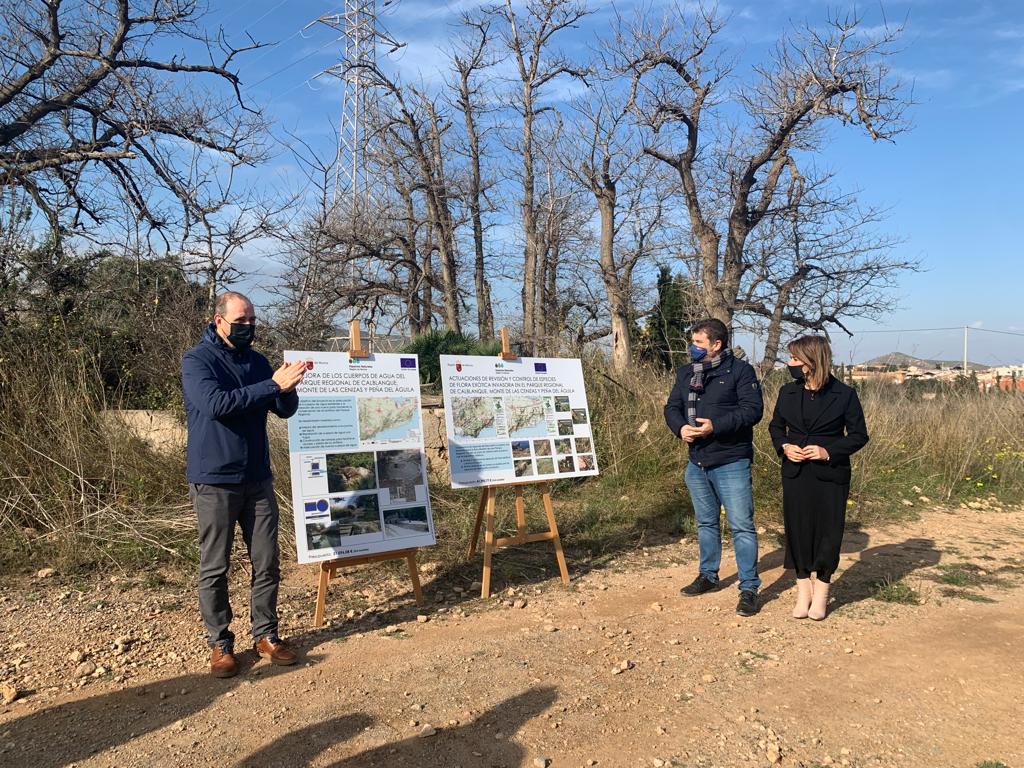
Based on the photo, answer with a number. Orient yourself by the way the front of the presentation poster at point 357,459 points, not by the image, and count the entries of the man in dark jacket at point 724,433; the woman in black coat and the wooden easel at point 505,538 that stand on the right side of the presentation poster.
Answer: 0

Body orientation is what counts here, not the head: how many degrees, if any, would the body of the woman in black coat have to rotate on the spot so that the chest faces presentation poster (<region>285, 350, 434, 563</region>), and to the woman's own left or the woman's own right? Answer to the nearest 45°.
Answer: approximately 45° to the woman's own right

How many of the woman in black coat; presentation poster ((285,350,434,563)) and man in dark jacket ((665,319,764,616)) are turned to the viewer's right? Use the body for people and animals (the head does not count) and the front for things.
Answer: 0

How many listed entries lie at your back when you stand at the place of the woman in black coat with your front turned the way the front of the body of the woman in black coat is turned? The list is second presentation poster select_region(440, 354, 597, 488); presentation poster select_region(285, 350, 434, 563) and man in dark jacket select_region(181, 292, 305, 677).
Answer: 0

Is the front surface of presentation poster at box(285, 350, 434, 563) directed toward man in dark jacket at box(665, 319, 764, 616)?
no

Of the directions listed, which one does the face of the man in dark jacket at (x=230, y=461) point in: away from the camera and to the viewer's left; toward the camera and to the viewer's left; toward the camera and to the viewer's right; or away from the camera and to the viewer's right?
toward the camera and to the viewer's right

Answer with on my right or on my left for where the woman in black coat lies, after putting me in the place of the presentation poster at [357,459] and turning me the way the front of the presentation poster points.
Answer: on my left

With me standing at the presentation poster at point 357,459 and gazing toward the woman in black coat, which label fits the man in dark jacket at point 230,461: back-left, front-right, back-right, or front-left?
back-right

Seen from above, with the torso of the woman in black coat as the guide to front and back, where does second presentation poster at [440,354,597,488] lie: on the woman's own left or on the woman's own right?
on the woman's own right

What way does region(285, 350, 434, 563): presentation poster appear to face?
toward the camera

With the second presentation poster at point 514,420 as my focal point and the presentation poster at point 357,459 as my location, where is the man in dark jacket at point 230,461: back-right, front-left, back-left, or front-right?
back-right

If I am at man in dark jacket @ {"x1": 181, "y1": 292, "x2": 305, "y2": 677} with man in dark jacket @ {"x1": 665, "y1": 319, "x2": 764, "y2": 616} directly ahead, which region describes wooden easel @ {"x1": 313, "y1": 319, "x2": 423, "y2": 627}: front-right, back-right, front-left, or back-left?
front-left

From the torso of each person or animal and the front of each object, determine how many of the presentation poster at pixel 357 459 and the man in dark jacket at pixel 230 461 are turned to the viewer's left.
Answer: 0

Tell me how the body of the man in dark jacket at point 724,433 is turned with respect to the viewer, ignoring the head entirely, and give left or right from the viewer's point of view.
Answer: facing the viewer and to the left of the viewer

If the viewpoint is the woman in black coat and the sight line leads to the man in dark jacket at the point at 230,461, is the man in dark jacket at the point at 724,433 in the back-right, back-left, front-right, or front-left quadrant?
front-right

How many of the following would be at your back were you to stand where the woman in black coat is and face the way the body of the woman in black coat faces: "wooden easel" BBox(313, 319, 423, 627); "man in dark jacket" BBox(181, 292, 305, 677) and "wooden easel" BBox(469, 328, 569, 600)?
0

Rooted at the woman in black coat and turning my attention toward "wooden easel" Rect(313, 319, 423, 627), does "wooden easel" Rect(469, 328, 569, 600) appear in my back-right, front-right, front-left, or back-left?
front-right

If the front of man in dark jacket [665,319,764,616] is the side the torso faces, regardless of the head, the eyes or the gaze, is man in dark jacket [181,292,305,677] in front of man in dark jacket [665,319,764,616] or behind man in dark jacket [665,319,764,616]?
in front
